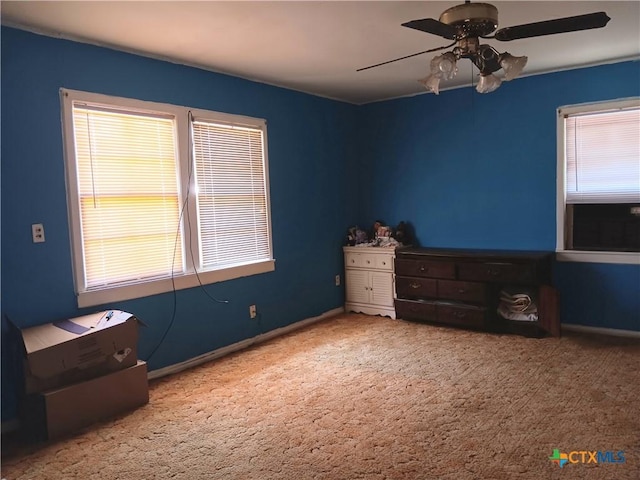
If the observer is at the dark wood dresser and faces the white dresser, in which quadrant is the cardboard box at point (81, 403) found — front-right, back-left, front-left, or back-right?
front-left

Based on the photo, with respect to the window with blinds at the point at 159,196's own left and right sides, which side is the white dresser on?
on its left

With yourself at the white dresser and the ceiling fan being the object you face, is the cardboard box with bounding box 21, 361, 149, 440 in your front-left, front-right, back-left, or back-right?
front-right

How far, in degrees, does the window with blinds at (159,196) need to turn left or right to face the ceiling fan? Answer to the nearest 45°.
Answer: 0° — it already faces it

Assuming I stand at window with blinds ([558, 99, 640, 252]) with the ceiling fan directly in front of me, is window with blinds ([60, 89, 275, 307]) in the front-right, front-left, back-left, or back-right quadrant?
front-right

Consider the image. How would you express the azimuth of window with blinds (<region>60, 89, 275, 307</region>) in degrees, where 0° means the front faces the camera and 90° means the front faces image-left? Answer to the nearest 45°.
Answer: approximately 315°

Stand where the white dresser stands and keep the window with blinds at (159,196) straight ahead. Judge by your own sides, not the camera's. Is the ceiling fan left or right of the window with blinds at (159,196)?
left

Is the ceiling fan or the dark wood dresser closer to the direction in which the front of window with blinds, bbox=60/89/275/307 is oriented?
the ceiling fan

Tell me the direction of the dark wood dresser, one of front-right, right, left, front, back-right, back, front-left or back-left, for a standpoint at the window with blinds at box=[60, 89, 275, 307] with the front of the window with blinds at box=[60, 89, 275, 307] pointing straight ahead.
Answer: front-left

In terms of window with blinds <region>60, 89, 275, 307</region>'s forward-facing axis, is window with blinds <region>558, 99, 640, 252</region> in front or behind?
in front
